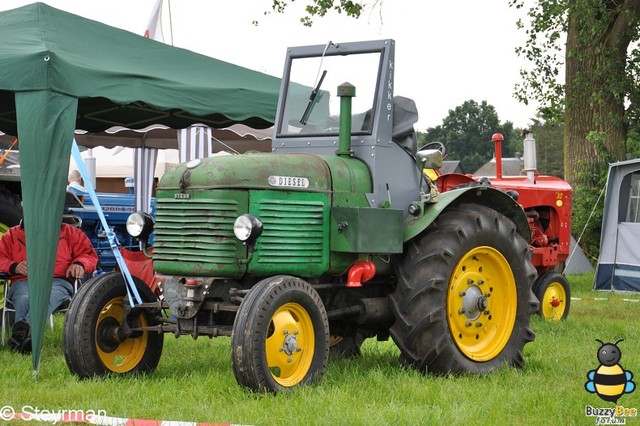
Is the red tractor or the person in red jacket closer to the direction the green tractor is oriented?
the person in red jacket

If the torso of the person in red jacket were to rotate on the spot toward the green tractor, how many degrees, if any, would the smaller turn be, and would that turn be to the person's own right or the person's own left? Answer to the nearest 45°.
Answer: approximately 45° to the person's own left

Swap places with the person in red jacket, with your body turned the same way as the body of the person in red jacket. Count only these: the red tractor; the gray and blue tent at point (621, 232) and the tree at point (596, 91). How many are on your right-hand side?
0

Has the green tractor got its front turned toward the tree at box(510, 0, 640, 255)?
no

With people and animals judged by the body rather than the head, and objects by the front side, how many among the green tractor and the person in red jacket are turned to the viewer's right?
0

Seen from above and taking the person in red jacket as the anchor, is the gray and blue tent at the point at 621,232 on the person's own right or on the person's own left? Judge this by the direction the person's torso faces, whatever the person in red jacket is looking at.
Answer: on the person's own left

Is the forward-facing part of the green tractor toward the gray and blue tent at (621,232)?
no

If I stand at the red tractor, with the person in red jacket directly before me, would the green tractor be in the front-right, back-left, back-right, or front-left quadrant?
front-left

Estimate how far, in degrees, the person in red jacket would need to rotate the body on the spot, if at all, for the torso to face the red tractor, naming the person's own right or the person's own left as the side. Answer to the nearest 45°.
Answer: approximately 90° to the person's own left

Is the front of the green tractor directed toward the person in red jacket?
no

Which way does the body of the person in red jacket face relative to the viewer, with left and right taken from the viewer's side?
facing the viewer

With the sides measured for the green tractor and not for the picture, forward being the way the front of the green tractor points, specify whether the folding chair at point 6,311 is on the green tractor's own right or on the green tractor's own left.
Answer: on the green tractor's own right
